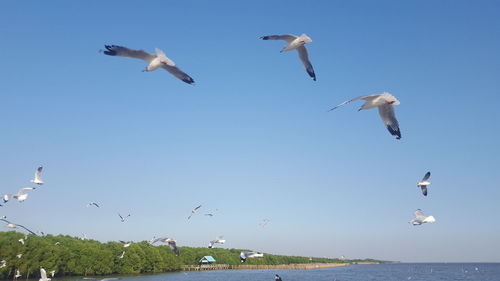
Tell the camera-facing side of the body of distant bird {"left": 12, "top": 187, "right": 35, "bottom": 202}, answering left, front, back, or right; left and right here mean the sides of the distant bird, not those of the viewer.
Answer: left

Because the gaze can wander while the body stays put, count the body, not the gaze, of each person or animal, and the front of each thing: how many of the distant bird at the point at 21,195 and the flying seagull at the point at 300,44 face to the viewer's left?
1

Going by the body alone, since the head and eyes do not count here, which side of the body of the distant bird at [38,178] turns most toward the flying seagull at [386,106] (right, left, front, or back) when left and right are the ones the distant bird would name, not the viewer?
left

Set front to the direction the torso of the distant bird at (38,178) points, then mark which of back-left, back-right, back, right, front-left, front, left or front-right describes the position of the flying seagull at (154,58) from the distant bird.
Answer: left

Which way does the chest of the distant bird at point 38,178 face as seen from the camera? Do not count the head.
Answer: to the viewer's left
